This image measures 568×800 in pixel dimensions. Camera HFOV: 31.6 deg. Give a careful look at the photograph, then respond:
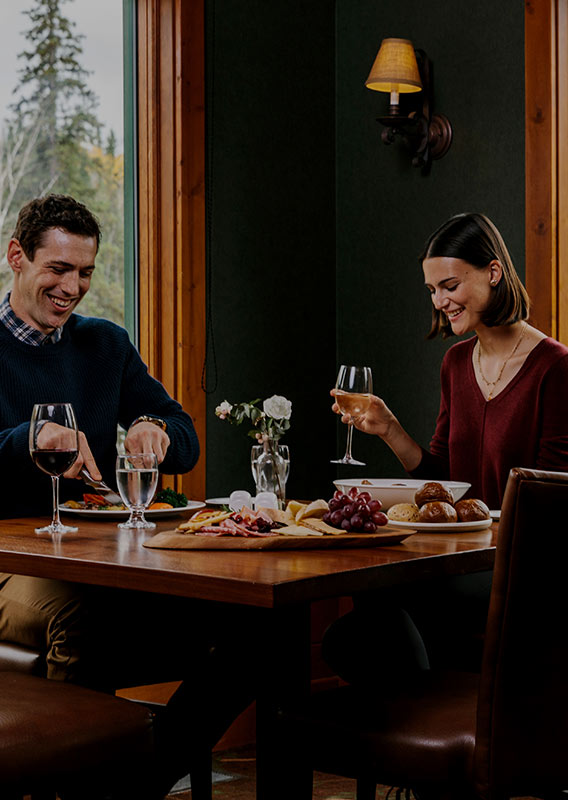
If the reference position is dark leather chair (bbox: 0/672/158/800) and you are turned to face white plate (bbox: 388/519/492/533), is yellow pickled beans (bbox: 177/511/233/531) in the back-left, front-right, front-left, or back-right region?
front-left

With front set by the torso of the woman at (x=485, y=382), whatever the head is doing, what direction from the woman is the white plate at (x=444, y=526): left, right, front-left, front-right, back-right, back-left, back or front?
front-left

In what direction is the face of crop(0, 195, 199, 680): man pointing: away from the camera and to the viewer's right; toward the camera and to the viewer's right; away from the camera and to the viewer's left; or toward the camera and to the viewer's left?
toward the camera and to the viewer's right

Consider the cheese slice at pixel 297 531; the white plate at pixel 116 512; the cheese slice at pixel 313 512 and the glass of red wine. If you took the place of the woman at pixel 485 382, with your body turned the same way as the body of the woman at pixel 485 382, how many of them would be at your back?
0

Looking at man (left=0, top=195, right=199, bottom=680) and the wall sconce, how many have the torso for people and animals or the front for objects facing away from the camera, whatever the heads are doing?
0

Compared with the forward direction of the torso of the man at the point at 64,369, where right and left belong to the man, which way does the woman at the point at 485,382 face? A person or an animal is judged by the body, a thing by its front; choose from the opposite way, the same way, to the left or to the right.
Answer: to the right

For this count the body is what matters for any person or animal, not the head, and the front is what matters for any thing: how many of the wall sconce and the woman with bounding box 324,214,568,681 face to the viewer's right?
0

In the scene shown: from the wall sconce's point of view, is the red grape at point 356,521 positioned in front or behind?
in front

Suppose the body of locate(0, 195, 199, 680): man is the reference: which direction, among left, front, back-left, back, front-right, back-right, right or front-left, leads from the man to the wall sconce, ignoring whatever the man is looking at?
left

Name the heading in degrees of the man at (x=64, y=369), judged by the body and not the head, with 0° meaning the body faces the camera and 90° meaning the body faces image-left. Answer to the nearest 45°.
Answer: approximately 315°

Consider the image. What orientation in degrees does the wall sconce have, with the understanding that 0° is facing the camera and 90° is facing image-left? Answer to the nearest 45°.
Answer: approximately 45°

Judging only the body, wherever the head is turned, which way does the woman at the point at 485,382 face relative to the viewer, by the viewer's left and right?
facing the viewer and to the left of the viewer

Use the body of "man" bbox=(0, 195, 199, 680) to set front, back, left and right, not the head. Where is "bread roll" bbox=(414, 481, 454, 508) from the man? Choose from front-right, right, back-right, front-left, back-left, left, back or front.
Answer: front

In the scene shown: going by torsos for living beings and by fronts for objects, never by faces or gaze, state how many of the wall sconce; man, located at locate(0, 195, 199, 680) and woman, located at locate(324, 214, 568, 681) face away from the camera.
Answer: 0

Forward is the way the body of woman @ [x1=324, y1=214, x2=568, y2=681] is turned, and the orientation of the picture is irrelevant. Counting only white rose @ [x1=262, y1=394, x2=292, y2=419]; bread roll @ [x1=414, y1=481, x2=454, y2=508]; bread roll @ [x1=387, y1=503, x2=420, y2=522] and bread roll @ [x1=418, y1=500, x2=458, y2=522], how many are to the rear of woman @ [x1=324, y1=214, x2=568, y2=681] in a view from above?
0
